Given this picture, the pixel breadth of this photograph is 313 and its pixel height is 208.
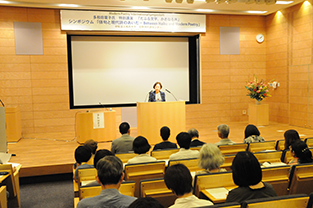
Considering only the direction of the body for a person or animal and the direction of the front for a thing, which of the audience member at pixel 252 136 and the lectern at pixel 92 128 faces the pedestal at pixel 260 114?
the audience member

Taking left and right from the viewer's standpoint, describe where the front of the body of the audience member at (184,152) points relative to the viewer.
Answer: facing away from the viewer

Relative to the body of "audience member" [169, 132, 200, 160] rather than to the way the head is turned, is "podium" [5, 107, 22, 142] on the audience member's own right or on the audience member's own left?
on the audience member's own left

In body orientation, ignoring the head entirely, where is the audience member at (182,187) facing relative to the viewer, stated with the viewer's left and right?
facing away from the viewer and to the left of the viewer

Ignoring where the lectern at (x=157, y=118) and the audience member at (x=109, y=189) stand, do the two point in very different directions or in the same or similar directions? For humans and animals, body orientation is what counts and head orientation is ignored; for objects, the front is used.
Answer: very different directions

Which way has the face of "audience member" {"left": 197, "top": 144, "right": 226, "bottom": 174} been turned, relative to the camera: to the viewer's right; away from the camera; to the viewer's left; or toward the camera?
away from the camera

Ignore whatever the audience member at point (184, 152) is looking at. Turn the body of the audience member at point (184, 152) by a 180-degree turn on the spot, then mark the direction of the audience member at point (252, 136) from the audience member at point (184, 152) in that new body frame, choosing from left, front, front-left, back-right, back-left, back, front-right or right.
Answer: back-left

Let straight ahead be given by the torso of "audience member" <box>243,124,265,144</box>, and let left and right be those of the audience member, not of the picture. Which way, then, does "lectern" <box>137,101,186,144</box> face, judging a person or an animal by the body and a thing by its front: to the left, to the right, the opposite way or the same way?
the opposite way

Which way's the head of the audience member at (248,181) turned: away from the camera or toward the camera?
away from the camera

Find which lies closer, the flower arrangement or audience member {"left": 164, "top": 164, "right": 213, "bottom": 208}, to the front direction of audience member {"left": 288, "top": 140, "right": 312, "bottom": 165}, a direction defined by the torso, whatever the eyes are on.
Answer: the flower arrangement

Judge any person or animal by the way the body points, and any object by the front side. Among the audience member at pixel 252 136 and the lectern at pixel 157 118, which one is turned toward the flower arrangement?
the audience member

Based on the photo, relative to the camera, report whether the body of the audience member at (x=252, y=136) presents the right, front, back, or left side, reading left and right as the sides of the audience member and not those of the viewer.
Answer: back

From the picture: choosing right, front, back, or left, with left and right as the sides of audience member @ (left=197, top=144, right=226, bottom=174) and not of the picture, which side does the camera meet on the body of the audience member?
back

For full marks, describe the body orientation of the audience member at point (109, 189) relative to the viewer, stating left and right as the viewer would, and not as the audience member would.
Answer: facing away from the viewer

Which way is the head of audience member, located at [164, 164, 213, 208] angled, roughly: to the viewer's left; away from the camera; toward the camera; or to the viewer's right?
away from the camera

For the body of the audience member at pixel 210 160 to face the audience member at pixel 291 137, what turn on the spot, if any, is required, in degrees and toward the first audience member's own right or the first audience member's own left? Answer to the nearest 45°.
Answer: approximately 45° to the first audience member's own right
